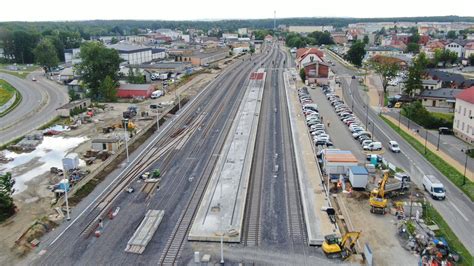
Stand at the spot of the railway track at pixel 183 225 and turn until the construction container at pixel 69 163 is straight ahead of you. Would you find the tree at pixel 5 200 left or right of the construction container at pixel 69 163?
left

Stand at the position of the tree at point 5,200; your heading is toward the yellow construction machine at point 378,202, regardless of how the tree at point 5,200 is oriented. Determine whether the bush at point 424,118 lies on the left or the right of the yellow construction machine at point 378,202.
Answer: left

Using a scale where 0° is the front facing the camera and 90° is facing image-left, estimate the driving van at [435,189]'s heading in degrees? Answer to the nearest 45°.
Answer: approximately 315°

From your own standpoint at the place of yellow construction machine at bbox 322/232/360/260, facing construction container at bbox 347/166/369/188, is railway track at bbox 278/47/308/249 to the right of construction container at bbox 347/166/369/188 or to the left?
left

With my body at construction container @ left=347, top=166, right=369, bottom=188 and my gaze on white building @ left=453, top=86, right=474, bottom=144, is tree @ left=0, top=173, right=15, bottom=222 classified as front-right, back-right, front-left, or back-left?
back-left

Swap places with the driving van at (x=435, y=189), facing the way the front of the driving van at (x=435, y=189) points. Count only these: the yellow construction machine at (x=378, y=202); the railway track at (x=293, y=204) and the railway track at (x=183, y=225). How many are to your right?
3

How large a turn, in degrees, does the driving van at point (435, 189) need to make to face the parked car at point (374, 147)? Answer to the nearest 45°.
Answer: approximately 180°

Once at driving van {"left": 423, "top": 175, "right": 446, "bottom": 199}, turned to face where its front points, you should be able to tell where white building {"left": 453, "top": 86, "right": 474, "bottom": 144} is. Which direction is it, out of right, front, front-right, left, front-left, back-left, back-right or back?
back-left

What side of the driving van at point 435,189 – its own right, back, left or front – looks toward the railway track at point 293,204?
right

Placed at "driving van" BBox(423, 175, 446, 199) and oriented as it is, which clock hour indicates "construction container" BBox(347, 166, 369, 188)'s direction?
The construction container is roughly at 4 o'clock from the driving van.

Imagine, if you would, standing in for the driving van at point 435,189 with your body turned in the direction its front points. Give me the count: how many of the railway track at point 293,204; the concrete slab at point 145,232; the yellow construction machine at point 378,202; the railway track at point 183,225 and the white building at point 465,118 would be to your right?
4

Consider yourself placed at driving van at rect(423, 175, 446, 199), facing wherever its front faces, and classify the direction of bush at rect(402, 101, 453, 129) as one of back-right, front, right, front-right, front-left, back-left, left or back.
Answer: back-left
